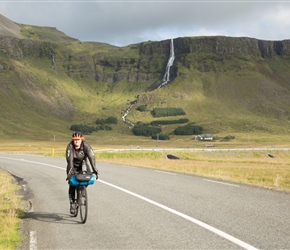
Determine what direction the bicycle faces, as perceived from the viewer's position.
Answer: facing the viewer

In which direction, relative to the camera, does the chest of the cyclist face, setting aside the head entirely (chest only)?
toward the camera
